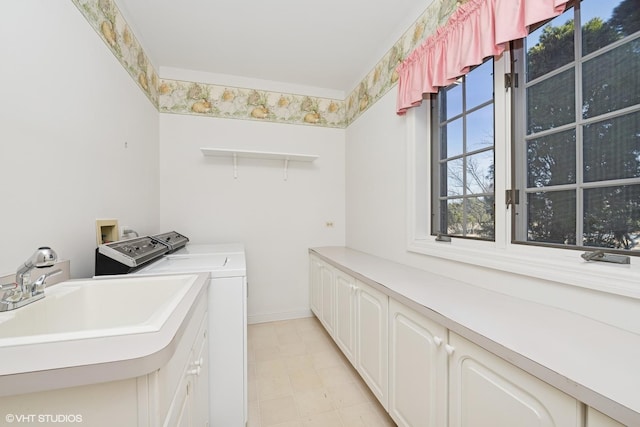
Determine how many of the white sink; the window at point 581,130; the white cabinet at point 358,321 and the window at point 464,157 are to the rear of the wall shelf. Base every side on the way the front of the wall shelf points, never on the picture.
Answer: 0

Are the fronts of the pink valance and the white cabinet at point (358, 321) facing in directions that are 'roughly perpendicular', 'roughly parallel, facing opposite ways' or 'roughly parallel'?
roughly parallel

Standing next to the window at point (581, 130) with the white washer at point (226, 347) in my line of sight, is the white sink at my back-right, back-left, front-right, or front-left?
front-left

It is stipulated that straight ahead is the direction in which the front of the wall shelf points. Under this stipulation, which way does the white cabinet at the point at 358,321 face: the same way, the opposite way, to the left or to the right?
to the right

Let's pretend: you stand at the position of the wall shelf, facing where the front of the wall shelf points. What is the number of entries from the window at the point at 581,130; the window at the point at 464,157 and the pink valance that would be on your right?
0

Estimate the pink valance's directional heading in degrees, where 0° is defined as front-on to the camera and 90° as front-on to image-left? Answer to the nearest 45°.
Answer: approximately 45°

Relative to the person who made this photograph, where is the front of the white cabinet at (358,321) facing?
facing to the left of the viewer

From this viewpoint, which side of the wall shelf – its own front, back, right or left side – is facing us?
front

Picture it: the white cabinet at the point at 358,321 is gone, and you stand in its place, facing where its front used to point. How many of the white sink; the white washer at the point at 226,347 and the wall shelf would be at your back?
0

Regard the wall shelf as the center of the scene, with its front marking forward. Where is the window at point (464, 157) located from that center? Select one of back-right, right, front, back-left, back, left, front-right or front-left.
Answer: front-left

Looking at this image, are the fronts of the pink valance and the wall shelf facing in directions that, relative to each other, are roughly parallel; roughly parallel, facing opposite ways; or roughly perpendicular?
roughly perpendicular

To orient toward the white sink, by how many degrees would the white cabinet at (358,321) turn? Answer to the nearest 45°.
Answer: approximately 45° to its left

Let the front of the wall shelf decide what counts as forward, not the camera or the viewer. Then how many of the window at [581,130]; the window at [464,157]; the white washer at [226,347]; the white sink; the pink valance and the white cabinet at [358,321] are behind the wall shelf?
0

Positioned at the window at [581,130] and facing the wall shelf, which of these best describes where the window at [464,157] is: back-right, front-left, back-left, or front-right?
front-right

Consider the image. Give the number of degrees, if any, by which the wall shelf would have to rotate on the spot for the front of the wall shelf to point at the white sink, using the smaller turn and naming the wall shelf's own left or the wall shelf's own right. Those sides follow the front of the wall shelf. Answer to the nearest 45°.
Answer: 0° — it already faces it

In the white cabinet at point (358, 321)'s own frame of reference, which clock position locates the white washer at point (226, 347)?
The white washer is roughly at 11 o'clock from the white cabinet.
